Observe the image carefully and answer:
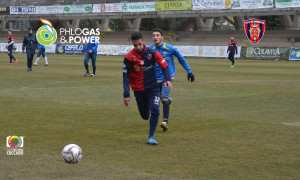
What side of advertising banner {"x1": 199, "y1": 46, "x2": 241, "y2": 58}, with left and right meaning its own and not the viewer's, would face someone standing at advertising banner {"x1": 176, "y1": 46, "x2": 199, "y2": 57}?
right

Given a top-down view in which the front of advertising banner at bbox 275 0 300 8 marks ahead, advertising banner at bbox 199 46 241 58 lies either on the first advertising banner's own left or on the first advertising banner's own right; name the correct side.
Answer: on the first advertising banner's own right

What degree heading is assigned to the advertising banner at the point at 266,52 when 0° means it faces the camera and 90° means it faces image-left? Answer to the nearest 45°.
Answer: approximately 0°

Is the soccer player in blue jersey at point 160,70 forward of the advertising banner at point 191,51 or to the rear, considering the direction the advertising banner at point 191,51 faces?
forward

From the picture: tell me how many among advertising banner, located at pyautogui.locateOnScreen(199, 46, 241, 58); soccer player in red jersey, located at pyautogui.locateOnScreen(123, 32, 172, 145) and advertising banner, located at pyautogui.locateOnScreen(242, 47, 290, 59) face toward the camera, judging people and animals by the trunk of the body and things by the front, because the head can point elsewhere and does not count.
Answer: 3

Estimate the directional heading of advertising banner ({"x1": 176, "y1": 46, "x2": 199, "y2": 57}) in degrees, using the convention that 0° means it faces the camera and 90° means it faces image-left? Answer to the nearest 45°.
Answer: approximately 0°

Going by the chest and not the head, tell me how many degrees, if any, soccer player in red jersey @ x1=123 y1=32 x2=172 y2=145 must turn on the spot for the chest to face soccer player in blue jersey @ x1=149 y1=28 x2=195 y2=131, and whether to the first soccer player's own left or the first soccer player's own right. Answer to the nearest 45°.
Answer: approximately 180°

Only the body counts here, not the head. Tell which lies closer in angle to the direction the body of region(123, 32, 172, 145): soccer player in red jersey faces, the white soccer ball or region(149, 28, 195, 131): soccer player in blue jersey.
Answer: the white soccer ball

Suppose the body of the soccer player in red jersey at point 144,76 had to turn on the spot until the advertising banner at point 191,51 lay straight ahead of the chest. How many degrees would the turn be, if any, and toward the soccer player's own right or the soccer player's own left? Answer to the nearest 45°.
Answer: approximately 180°

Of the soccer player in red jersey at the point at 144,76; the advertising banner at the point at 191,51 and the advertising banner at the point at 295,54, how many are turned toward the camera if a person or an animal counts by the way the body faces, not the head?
3

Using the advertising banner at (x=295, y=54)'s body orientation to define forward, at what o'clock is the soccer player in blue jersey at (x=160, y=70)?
The soccer player in blue jersey is roughly at 12 o'clock from the advertising banner.

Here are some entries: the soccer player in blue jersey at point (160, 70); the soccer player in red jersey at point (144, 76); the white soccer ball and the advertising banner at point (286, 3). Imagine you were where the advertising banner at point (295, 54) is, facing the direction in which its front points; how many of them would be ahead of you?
3

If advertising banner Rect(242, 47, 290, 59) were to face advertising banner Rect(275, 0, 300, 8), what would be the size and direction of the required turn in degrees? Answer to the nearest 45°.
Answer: approximately 180°
